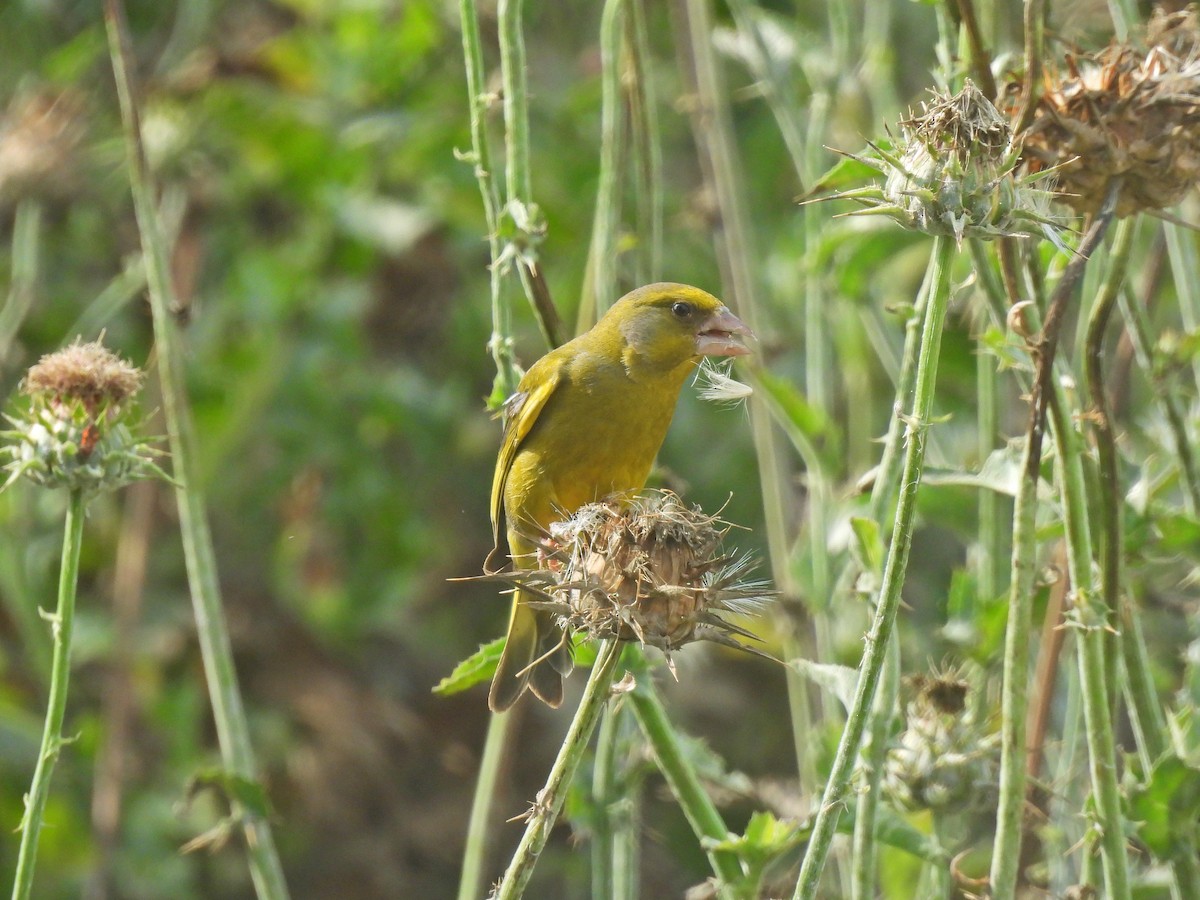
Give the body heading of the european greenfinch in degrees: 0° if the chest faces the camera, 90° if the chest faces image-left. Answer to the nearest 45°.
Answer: approximately 315°

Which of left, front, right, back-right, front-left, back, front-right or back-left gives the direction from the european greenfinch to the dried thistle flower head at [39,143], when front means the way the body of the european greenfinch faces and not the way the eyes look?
back
